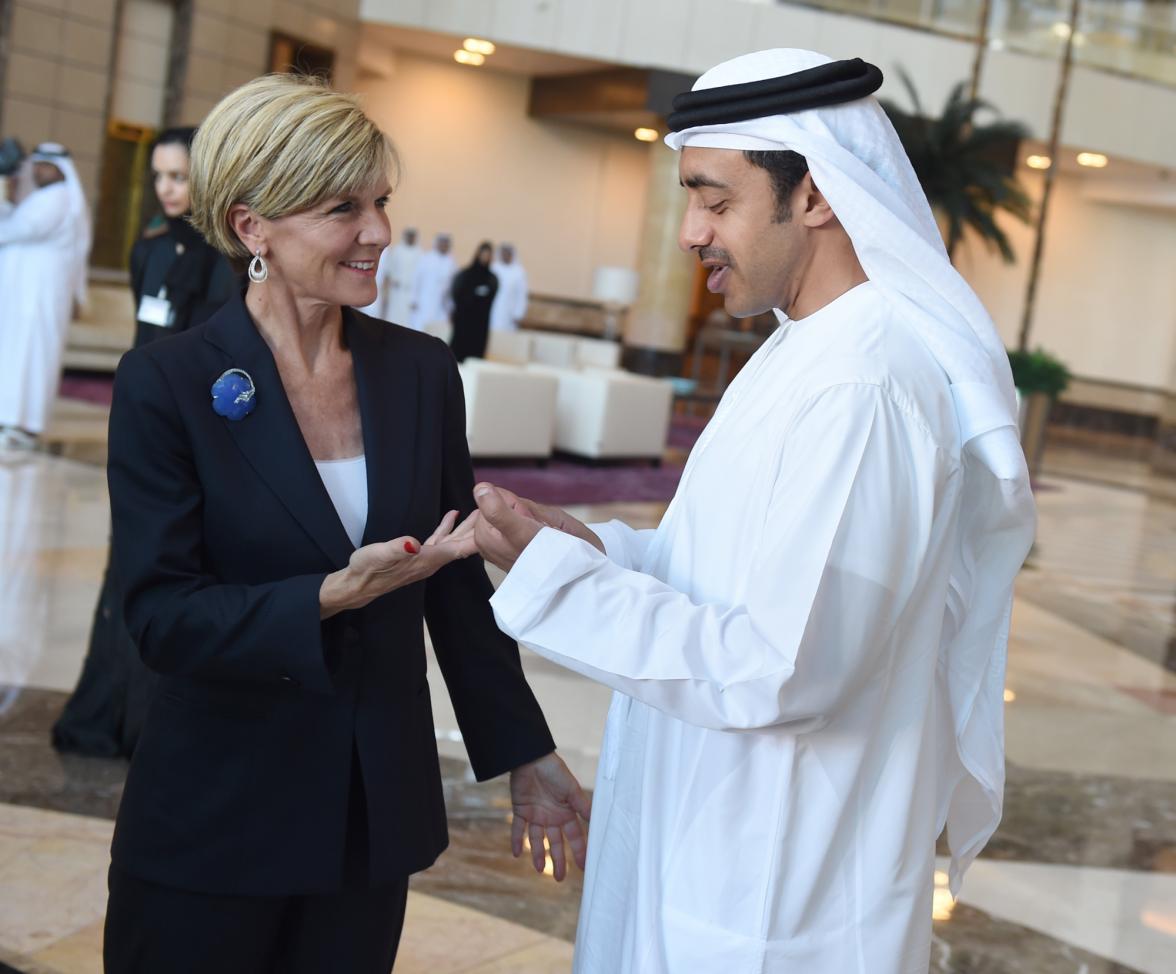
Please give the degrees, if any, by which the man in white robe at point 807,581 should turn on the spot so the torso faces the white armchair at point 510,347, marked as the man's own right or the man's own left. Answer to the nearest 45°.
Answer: approximately 90° to the man's own right

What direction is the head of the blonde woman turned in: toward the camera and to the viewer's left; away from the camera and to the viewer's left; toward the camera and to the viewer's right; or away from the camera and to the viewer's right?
toward the camera and to the viewer's right

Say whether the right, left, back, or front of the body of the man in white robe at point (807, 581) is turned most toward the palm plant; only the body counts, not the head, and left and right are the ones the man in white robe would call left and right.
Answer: right

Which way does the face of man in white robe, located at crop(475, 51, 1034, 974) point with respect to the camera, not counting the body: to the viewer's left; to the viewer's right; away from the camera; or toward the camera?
to the viewer's left

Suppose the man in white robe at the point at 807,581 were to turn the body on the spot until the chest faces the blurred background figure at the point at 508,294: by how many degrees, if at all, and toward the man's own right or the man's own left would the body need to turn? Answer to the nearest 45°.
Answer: approximately 90° to the man's own right

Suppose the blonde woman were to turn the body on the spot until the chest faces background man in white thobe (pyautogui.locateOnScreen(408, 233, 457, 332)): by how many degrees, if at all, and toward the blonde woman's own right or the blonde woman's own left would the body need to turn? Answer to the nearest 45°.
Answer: approximately 135° to the blonde woman's own left

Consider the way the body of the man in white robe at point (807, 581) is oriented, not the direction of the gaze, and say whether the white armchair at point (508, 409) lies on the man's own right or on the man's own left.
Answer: on the man's own right

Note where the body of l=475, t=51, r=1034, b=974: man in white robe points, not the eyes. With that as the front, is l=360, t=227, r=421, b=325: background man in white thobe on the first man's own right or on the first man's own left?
on the first man's own right

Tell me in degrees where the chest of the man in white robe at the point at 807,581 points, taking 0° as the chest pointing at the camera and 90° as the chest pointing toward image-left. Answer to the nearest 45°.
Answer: approximately 90°
